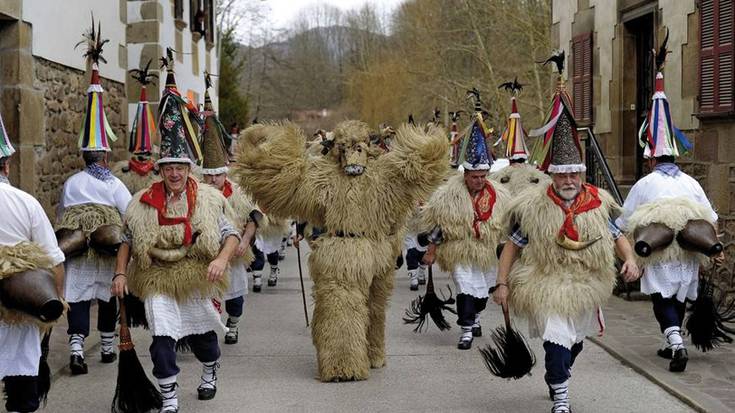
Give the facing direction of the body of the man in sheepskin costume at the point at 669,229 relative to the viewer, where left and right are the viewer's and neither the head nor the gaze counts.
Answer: facing away from the viewer

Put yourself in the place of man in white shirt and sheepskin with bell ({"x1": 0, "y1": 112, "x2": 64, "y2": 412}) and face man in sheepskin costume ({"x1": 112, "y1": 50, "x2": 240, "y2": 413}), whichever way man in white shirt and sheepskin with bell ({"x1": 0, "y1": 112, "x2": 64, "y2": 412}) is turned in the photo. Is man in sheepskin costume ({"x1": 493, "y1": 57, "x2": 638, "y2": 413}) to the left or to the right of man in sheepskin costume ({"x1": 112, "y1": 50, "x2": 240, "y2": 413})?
right

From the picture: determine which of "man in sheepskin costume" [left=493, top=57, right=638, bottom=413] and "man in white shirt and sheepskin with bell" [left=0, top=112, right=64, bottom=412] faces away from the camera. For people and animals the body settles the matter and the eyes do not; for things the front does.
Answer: "man in white shirt and sheepskin with bell" [left=0, top=112, right=64, bottom=412]

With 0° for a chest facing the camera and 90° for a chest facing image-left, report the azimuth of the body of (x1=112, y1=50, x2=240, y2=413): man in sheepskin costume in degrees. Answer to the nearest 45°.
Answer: approximately 0°

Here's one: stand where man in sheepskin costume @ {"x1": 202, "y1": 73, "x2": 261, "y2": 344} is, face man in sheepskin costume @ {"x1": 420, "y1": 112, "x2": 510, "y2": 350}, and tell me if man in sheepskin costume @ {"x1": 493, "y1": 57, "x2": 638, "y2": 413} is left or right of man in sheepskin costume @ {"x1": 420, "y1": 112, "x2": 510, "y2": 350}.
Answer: right

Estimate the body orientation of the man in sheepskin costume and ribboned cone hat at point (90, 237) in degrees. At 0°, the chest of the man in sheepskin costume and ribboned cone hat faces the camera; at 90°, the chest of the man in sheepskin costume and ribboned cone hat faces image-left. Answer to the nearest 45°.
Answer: approximately 180°

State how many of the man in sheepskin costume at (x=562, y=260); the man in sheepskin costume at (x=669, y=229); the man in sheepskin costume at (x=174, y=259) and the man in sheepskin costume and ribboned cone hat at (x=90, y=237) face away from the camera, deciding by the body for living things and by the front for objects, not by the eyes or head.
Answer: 2

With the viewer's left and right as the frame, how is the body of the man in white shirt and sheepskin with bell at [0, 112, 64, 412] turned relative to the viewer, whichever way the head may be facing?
facing away from the viewer
